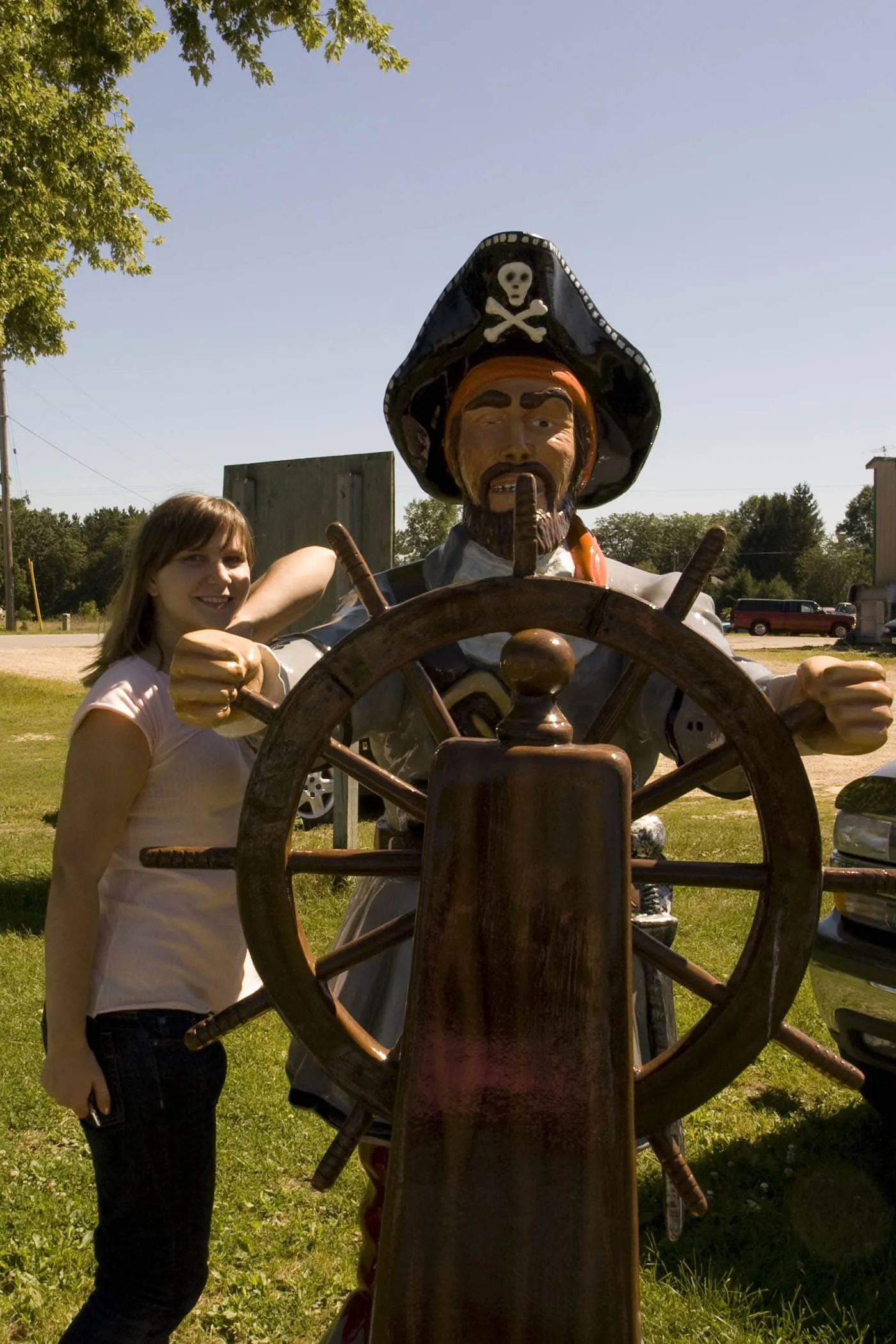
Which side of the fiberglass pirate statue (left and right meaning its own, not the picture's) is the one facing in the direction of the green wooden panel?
back

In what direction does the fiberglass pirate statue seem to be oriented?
toward the camera

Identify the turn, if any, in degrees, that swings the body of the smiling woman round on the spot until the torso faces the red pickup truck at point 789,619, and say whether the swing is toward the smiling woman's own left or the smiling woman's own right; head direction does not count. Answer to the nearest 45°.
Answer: approximately 90° to the smiling woman's own left

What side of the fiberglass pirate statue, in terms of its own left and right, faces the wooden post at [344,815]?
back

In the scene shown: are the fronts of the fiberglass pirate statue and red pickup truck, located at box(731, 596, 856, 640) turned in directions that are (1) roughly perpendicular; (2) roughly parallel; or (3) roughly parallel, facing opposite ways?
roughly perpendicular

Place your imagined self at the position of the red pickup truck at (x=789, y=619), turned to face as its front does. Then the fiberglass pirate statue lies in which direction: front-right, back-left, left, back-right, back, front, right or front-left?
right

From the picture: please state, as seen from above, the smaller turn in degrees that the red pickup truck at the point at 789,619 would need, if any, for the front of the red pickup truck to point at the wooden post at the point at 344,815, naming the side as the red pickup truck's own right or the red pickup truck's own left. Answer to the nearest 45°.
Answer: approximately 90° to the red pickup truck's own right

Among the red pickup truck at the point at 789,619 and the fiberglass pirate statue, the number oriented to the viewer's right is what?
1

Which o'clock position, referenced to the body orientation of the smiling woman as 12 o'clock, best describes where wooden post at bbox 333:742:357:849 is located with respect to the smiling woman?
The wooden post is roughly at 8 o'clock from the smiling woman.

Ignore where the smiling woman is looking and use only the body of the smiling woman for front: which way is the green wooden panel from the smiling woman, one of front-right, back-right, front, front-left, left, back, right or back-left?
back-left
